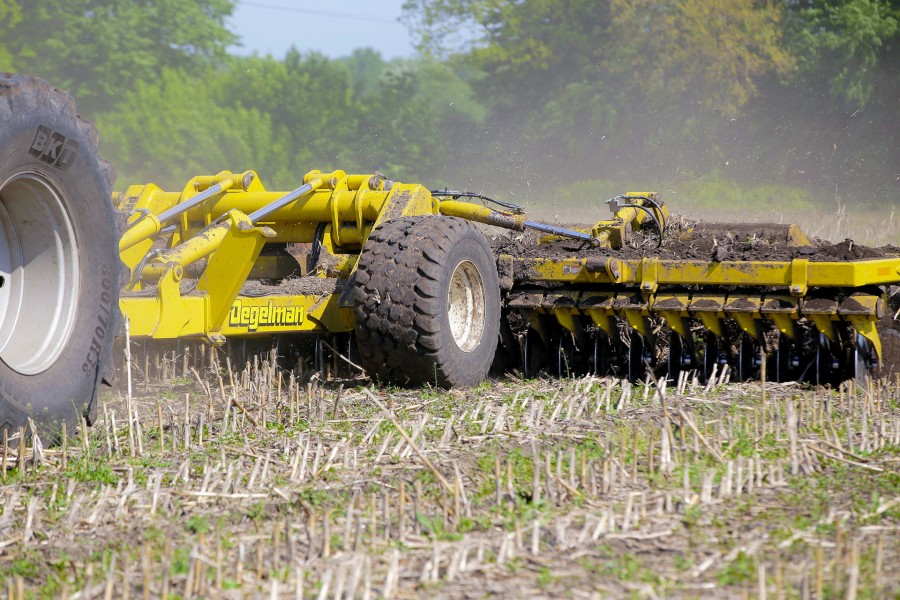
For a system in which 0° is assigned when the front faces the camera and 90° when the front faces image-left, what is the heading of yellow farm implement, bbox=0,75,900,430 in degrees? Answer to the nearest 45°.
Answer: approximately 45°
